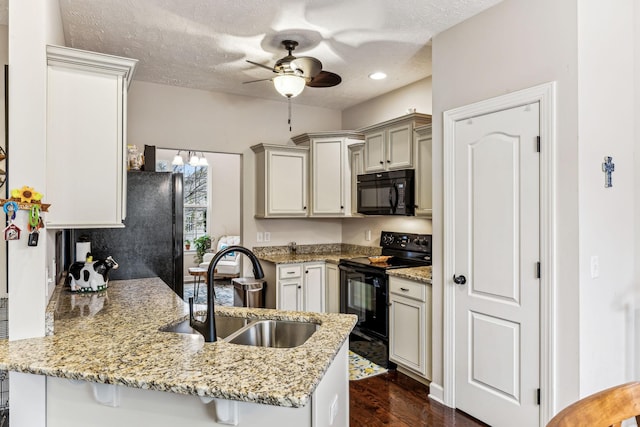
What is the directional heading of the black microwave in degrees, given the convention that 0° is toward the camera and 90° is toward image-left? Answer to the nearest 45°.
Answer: approximately 45°

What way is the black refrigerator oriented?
to the viewer's right

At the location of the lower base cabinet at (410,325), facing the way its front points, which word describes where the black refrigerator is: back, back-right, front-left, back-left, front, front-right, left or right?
front-right

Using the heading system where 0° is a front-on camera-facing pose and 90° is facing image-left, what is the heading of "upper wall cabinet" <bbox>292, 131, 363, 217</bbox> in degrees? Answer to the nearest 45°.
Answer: approximately 0°

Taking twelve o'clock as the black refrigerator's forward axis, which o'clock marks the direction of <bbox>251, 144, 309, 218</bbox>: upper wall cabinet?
The upper wall cabinet is roughly at 11 o'clock from the black refrigerator.

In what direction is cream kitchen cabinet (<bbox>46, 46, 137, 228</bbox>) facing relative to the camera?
to the viewer's right

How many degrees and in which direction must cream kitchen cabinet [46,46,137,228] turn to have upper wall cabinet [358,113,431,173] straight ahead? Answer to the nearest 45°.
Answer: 0° — it already faces it

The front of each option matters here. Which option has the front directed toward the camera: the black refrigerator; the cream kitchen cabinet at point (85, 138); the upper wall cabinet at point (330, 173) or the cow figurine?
the upper wall cabinet

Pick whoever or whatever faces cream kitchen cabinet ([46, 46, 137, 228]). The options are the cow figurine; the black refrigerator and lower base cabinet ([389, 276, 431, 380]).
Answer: the lower base cabinet

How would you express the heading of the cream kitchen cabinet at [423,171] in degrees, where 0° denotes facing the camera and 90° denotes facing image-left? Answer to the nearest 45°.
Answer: approximately 45°

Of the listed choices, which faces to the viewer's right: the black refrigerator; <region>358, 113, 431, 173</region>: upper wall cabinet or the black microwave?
the black refrigerator

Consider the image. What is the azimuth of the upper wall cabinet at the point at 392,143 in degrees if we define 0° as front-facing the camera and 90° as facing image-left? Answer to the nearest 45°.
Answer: approximately 45°

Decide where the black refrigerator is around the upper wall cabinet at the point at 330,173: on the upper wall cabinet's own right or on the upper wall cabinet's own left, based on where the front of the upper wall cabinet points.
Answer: on the upper wall cabinet's own right
